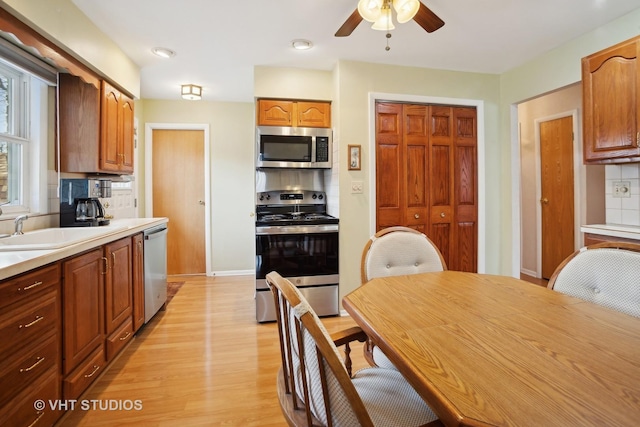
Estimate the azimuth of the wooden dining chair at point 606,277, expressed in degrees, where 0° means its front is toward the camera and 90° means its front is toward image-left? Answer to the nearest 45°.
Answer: approximately 45°

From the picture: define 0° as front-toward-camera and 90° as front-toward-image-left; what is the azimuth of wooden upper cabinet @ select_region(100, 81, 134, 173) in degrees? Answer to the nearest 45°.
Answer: approximately 315°

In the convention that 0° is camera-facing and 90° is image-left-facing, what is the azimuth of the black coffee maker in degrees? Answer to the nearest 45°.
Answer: approximately 315°

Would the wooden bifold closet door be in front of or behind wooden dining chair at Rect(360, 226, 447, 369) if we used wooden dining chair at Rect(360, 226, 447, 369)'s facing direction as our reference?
behind

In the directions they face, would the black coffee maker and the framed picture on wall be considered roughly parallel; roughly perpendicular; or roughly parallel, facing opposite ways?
roughly perpendicular

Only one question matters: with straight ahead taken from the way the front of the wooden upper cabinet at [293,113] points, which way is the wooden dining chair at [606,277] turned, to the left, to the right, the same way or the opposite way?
to the right

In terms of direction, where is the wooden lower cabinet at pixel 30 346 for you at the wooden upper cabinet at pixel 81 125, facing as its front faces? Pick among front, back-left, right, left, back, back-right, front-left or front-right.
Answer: front-right

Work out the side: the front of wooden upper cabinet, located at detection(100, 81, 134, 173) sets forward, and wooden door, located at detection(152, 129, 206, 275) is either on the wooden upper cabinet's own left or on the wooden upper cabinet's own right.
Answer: on the wooden upper cabinet's own left
